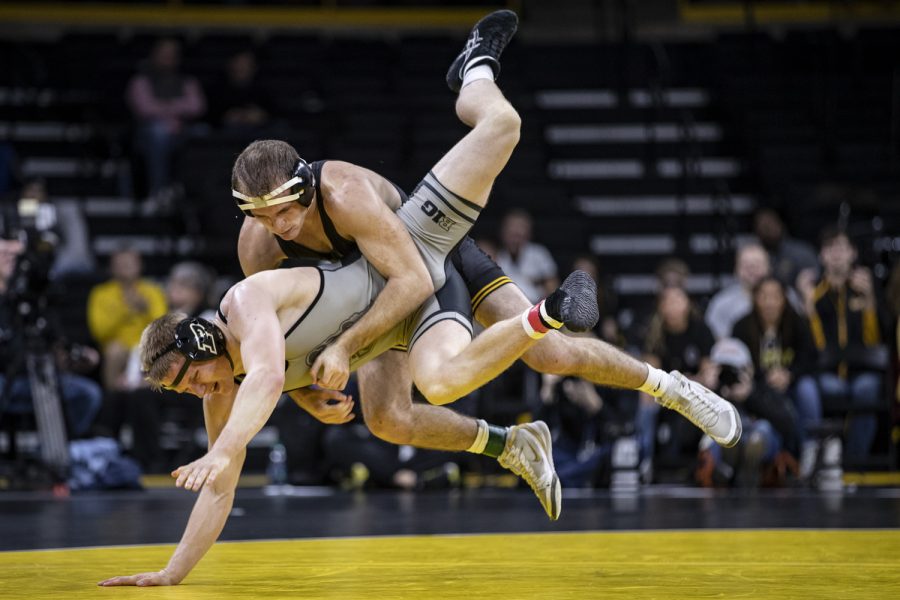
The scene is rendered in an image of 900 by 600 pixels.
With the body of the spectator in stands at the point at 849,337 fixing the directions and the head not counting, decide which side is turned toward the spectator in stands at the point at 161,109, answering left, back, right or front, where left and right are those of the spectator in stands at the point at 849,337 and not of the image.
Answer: right

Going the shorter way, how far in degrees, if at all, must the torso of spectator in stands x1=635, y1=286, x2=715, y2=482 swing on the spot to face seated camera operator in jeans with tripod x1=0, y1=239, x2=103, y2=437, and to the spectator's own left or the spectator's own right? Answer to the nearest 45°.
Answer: approximately 90° to the spectator's own right

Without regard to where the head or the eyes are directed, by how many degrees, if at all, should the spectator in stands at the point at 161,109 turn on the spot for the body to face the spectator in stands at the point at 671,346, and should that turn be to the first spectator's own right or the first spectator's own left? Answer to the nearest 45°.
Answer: approximately 45° to the first spectator's own left

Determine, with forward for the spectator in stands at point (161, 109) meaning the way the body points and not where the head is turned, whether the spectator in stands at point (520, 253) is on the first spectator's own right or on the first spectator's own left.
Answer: on the first spectator's own left

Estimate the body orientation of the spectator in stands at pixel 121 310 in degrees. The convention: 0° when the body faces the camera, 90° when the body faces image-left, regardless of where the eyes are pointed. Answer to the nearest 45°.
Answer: approximately 0°
